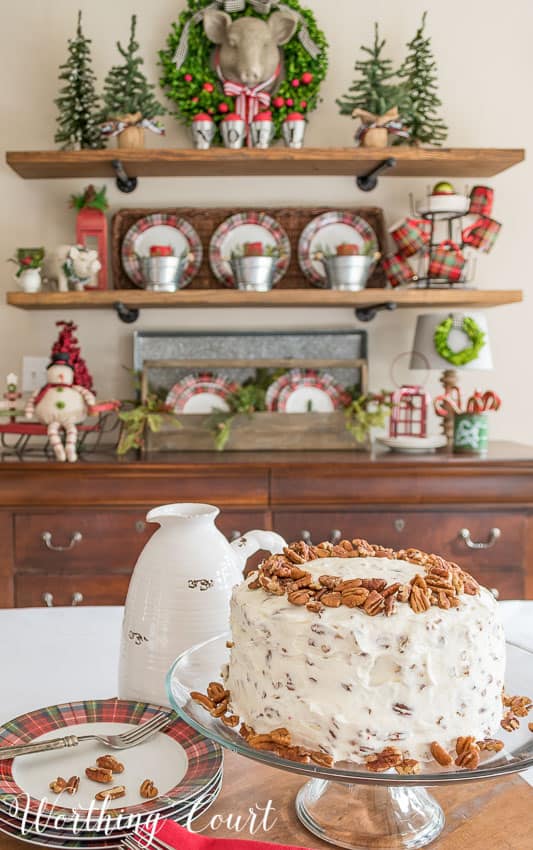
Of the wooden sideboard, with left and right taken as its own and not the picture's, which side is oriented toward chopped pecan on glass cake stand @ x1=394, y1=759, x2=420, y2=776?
front

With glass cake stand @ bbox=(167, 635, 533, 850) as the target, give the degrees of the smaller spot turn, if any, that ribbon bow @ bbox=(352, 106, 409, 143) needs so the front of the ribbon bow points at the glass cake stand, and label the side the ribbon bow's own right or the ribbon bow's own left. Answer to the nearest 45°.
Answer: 0° — it already faces it

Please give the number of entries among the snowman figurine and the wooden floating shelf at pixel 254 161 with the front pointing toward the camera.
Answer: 2

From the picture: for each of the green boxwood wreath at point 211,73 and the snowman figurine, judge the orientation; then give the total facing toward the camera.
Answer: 2

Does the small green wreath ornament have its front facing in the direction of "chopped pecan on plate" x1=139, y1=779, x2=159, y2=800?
yes

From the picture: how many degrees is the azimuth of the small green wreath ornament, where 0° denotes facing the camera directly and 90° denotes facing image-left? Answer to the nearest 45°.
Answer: approximately 0°

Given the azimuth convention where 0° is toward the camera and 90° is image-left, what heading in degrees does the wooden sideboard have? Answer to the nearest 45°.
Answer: approximately 0°

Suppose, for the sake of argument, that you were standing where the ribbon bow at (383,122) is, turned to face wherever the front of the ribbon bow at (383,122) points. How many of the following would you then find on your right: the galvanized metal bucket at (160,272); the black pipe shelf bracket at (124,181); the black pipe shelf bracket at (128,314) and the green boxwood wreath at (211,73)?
4

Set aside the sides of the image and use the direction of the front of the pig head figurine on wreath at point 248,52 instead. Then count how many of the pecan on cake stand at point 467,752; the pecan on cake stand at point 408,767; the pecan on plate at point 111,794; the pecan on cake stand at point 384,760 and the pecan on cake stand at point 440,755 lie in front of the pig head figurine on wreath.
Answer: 5

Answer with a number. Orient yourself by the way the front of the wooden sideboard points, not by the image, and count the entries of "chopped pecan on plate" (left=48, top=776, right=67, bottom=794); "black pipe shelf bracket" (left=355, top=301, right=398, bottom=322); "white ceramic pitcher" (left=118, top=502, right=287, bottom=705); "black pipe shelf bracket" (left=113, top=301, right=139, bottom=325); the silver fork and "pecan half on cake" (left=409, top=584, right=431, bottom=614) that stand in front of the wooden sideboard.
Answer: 4

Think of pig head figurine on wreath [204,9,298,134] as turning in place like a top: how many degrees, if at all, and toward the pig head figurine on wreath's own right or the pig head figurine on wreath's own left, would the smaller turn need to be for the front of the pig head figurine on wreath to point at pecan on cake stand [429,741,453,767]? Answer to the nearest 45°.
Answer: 0° — it already faces it
